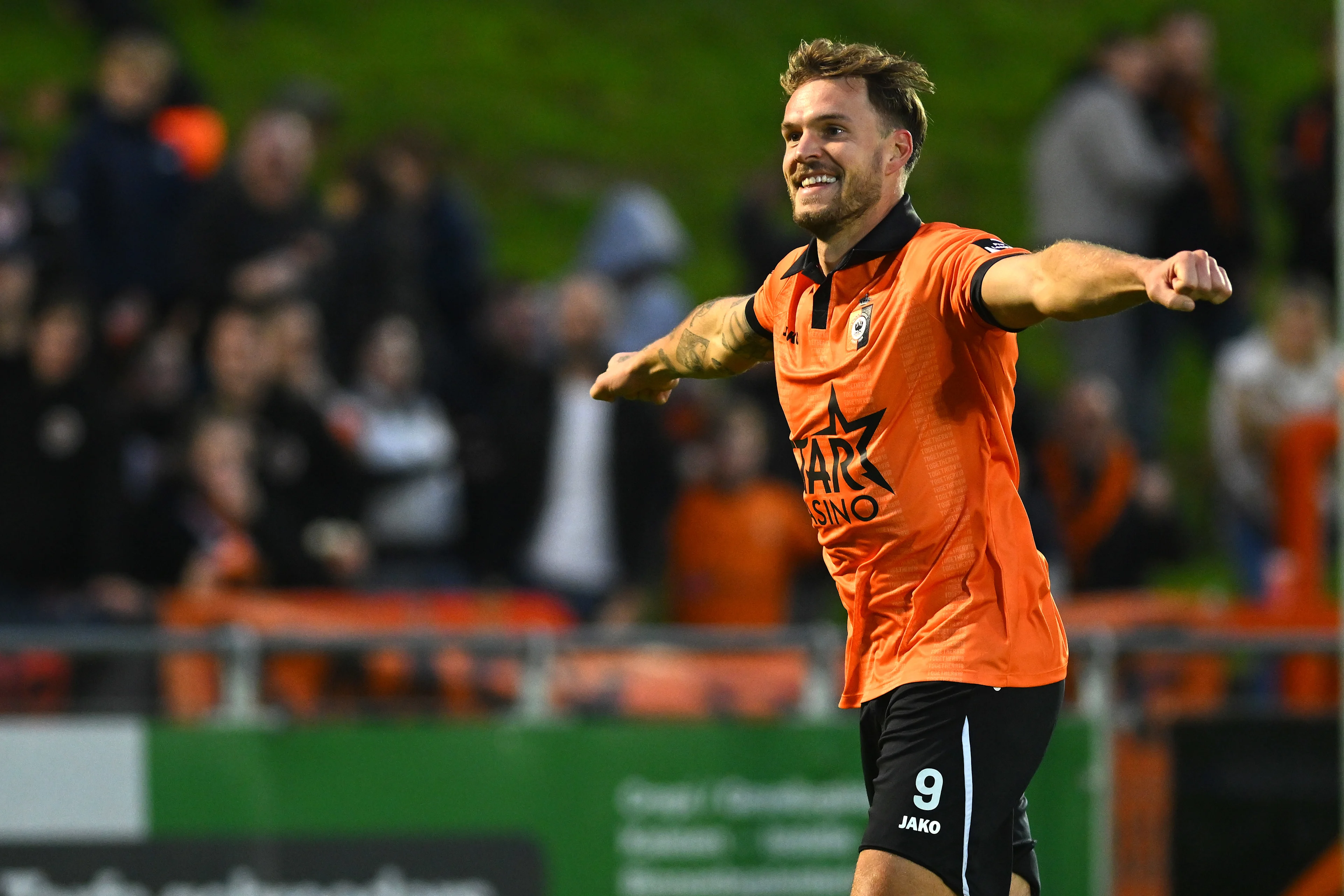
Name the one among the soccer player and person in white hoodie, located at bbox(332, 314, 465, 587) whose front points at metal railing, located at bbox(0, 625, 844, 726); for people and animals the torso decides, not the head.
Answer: the person in white hoodie

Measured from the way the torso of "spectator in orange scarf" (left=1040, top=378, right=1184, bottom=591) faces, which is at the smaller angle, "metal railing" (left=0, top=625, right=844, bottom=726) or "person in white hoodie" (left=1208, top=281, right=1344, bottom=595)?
the metal railing

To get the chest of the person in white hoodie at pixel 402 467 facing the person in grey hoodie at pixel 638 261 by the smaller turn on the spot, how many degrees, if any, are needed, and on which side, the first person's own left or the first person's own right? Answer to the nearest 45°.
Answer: approximately 135° to the first person's own left

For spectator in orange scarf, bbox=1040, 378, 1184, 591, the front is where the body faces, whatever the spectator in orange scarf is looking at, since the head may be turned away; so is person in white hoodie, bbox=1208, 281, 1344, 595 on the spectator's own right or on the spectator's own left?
on the spectator's own left

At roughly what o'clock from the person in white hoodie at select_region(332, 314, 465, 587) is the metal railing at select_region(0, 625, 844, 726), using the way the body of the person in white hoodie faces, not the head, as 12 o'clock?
The metal railing is roughly at 12 o'clock from the person in white hoodie.

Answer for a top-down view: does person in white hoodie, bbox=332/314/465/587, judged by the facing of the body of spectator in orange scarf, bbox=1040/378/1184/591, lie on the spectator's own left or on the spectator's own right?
on the spectator's own right

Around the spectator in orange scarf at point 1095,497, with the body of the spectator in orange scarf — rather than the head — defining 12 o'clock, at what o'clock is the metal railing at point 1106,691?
The metal railing is roughly at 12 o'clock from the spectator in orange scarf.

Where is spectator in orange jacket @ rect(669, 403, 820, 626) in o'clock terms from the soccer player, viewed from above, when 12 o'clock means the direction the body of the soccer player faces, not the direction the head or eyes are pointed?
The spectator in orange jacket is roughly at 4 o'clock from the soccer player.
